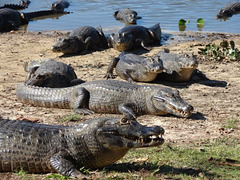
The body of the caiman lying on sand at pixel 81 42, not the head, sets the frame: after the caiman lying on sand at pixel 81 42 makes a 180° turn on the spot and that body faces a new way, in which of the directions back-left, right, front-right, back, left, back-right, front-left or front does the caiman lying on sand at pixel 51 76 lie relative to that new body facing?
back-right

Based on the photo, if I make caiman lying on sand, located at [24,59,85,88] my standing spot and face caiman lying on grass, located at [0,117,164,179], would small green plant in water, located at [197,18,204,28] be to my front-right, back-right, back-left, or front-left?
back-left

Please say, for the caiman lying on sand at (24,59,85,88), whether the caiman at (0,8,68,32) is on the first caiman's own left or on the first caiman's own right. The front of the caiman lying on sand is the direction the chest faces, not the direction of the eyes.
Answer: on the first caiman's own right

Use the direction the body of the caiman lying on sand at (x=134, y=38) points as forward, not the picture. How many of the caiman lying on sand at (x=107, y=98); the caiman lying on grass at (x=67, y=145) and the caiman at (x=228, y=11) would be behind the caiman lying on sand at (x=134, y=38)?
1

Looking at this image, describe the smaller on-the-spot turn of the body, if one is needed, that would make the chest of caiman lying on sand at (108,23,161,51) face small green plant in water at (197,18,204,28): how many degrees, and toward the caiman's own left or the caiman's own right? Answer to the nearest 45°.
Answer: approximately 180°

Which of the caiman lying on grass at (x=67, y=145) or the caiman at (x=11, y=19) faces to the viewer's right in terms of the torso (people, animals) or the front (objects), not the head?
the caiman lying on grass

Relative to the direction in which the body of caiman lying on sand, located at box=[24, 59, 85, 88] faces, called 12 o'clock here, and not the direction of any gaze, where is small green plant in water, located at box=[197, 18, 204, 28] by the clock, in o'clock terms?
The small green plant in water is roughly at 6 o'clock from the caiman lying on sand.

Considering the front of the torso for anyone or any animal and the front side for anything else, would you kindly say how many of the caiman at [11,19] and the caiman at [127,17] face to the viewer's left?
1

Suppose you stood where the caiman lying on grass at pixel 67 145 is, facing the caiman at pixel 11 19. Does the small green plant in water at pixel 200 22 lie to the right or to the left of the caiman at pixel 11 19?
right

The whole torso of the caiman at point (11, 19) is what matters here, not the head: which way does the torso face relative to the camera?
to the viewer's left

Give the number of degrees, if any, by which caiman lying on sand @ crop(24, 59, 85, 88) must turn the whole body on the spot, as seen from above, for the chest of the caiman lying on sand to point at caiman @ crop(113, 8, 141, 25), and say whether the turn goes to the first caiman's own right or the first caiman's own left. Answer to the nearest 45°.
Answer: approximately 135° to the first caiman's own right

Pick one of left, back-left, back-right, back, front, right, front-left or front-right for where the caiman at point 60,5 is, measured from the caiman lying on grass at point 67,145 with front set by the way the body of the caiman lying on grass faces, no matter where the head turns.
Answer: left
